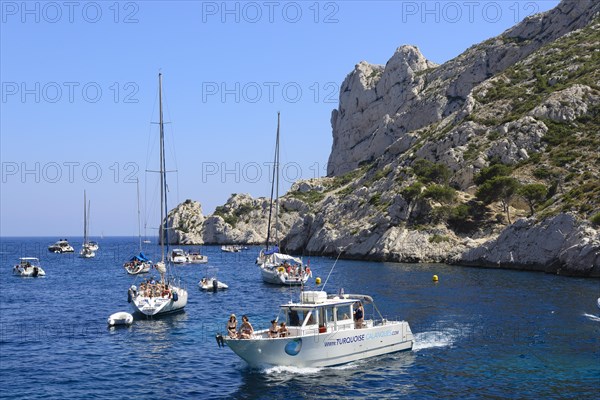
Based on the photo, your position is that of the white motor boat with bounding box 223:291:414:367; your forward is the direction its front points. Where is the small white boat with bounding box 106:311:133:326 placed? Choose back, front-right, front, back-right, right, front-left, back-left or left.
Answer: right

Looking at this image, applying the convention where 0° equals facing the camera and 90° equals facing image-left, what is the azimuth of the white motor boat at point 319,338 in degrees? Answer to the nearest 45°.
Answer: approximately 45°
